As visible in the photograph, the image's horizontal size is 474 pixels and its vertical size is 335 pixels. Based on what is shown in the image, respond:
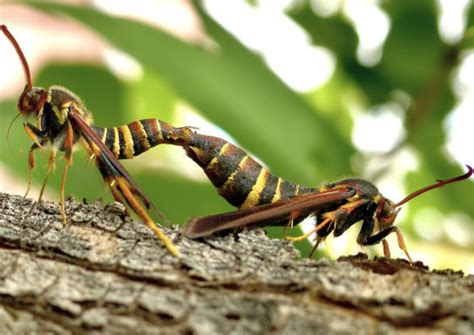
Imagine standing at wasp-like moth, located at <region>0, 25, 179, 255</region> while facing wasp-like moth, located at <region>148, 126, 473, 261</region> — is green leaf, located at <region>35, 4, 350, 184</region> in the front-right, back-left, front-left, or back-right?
front-left

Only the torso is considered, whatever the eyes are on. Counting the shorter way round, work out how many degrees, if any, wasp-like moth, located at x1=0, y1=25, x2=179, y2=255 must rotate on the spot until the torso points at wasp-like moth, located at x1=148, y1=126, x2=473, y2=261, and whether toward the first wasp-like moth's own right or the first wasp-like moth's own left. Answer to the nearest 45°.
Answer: approximately 180°

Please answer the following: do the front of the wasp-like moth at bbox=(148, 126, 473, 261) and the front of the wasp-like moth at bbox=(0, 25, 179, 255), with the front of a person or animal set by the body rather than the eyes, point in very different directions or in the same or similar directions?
very different directions

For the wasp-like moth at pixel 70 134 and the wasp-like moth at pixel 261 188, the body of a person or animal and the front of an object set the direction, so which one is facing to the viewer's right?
the wasp-like moth at pixel 261 188

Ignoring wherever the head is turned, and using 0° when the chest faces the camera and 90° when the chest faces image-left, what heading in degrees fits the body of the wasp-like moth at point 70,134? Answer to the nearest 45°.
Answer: approximately 90°

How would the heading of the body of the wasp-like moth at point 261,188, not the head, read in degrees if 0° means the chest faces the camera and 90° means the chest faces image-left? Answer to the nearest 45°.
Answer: approximately 270°

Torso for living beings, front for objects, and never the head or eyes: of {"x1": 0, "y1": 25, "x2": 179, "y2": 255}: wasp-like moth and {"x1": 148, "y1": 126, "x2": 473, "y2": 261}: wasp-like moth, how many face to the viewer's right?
1

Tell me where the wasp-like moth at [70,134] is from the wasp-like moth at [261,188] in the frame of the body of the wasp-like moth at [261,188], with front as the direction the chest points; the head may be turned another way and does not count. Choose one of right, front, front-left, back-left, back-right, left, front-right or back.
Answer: back
